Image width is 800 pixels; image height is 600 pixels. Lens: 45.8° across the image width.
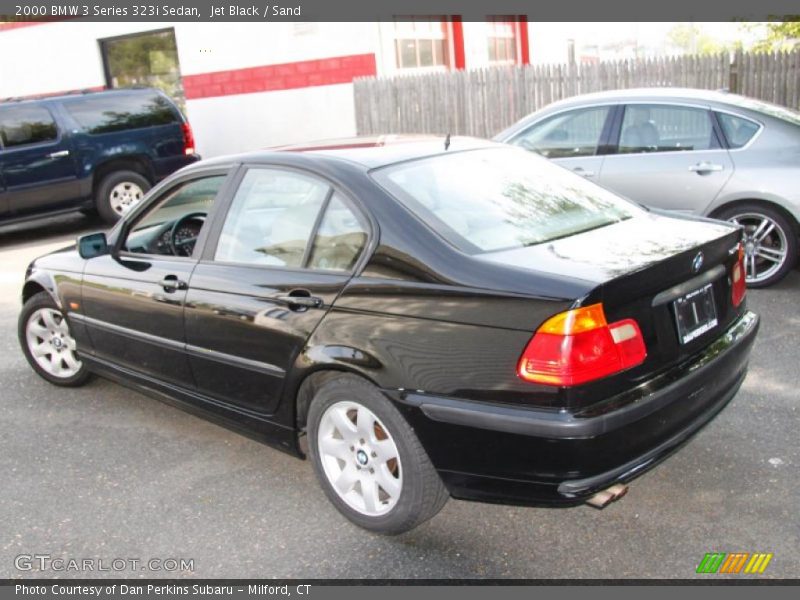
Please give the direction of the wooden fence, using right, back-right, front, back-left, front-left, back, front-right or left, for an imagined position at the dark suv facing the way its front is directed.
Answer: back

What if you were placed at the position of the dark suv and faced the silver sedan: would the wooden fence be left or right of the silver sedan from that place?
left

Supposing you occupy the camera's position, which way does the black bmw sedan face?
facing away from the viewer and to the left of the viewer

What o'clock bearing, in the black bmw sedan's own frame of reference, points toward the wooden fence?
The wooden fence is roughly at 2 o'clock from the black bmw sedan.

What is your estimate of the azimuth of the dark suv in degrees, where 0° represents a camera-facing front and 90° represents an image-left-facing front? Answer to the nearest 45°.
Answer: approximately 90°

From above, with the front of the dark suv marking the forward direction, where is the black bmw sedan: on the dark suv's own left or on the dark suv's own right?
on the dark suv's own left

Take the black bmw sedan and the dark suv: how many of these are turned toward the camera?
0

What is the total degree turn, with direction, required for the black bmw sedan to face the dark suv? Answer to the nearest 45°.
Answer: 0° — it already faces it

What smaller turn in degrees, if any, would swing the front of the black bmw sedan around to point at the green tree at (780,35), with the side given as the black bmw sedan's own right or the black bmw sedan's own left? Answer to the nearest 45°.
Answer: approximately 90° to the black bmw sedan's own right
